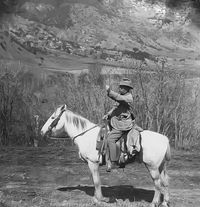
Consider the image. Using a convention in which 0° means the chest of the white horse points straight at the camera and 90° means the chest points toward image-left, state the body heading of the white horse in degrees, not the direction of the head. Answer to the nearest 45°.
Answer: approximately 90°
